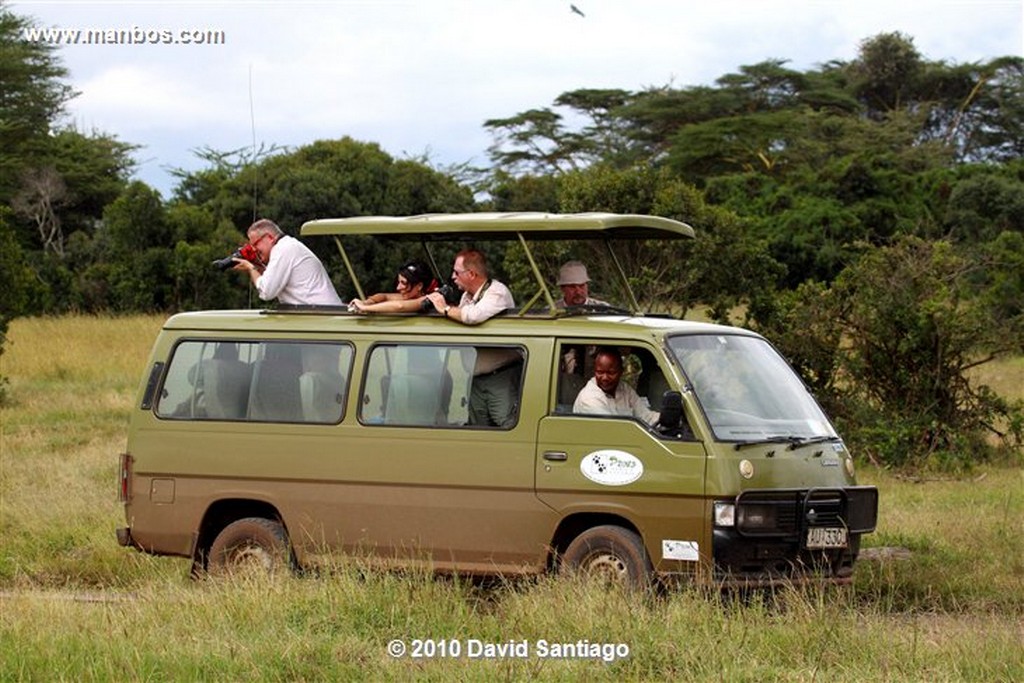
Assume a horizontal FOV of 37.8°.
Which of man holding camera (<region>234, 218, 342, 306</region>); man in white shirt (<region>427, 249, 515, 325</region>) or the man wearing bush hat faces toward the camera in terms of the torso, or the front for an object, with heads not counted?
the man wearing bush hat

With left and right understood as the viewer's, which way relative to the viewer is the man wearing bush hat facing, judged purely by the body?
facing the viewer

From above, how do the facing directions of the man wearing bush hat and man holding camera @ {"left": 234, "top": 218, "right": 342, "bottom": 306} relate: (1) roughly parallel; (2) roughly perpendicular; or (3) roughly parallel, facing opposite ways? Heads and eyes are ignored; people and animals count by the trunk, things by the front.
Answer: roughly perpendicular

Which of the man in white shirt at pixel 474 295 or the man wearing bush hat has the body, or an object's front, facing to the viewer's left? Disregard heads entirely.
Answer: the man in white shirt

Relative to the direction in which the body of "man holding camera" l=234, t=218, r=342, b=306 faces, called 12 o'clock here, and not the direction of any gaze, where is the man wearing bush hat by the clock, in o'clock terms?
The man wearing bush hat is roughly at 7 o'clock from the man holding camera.

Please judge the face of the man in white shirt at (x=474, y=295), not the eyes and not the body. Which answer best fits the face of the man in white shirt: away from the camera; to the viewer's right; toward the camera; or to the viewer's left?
to the viewer's left

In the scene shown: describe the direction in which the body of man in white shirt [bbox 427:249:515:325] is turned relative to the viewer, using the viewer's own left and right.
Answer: facing to the left of the viewer

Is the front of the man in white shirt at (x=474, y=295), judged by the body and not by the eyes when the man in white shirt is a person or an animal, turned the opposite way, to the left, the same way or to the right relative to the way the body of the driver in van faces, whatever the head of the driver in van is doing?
to the right

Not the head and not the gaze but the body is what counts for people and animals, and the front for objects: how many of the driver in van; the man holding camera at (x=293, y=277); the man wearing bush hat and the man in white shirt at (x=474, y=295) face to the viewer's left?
2

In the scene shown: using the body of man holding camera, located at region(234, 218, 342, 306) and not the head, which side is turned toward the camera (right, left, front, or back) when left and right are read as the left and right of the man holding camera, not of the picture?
left

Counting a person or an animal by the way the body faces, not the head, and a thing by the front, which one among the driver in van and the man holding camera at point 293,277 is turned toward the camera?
the driver in van

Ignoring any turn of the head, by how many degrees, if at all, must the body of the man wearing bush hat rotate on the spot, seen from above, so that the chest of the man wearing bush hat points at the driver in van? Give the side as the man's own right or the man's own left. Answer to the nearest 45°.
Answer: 0° — they already face them

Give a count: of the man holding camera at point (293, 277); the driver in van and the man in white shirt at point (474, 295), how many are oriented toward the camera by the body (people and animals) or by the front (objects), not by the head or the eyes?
1

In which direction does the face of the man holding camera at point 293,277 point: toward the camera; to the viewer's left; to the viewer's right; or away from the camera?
to the viewer's left

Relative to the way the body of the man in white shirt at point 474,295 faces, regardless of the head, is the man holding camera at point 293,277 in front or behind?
in front

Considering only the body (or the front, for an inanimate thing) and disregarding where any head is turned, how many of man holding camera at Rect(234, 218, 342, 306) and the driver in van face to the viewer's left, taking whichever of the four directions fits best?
1

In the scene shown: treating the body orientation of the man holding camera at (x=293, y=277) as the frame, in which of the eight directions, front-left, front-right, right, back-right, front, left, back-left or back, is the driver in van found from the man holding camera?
back-left
